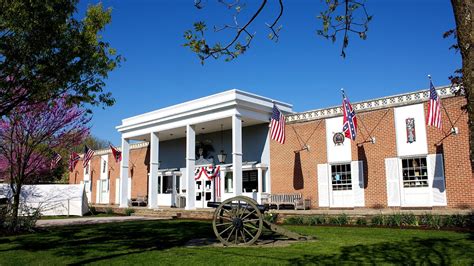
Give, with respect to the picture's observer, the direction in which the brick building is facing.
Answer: facing the viewer and to the left of the viewer

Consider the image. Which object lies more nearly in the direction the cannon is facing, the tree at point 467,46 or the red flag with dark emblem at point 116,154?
the red flag with dark emblem

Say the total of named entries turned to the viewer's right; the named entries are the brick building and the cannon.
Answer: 0

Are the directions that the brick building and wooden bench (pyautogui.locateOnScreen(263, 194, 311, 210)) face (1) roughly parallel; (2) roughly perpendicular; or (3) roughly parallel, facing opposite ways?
roughly parallel

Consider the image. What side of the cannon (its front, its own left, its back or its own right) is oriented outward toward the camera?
left

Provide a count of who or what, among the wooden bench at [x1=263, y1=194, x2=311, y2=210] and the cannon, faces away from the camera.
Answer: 0

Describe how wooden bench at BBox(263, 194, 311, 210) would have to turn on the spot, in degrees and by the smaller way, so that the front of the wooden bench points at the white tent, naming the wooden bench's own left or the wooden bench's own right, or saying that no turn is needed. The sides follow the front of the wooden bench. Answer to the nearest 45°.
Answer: approximately 45° to the wooden bench's own right

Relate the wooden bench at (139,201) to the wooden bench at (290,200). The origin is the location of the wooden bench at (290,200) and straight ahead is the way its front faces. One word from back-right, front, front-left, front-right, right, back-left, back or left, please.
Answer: right

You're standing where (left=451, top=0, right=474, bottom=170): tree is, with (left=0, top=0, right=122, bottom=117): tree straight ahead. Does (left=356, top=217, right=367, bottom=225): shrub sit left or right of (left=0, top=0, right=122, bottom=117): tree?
right

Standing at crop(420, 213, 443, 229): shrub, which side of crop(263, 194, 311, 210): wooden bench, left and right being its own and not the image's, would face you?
left

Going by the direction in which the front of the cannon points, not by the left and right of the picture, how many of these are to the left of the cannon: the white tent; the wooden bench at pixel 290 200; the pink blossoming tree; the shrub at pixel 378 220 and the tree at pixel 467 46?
1
